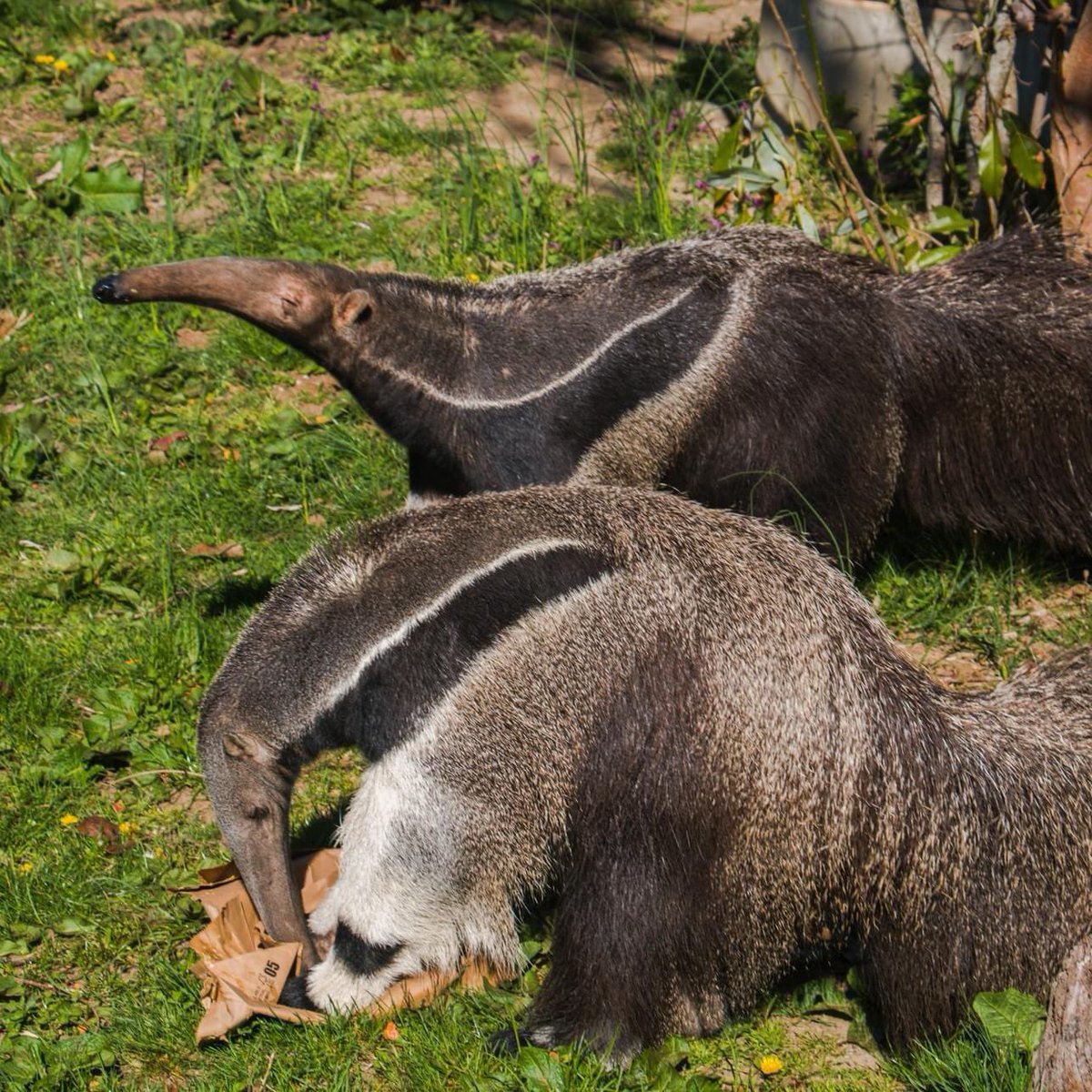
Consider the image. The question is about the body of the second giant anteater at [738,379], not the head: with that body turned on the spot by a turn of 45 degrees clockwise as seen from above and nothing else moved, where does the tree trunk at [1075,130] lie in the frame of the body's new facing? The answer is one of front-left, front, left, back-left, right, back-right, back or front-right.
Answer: right

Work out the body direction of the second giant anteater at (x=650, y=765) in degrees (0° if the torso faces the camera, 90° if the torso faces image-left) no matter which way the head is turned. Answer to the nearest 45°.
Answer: approximately 90°

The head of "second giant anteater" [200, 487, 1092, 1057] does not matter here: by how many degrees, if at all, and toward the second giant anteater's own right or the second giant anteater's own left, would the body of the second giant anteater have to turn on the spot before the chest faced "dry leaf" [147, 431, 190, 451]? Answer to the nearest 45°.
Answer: approximately 45° to the second giant anteater's own right

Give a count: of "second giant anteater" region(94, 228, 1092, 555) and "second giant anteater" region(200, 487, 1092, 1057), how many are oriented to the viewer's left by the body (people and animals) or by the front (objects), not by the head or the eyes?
2

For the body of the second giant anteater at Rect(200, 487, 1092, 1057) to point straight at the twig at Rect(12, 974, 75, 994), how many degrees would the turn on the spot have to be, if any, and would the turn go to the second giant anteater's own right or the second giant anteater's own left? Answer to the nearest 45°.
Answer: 0° — it already faces it

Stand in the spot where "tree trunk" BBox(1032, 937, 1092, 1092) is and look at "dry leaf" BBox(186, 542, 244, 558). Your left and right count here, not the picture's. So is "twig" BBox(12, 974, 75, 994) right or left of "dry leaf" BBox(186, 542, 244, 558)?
left

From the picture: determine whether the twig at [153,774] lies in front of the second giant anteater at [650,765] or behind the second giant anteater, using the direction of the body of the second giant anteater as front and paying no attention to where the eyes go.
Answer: in front

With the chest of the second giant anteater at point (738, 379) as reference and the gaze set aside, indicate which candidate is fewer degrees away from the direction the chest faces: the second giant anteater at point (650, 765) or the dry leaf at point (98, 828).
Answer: the dry leaf

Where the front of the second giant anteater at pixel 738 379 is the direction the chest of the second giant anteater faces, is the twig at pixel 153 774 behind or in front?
in front

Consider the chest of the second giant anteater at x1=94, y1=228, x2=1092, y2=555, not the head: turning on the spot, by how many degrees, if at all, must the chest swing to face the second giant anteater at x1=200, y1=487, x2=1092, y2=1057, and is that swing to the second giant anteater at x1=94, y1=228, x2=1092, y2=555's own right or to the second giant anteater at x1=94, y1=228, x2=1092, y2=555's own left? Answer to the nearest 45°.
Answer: approximately 90° to the second giant anteater at x1=94, y1=228, x2=1092, y2=555's own left

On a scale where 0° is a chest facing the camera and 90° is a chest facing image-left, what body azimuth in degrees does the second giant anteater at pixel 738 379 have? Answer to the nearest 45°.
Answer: approximately 90°

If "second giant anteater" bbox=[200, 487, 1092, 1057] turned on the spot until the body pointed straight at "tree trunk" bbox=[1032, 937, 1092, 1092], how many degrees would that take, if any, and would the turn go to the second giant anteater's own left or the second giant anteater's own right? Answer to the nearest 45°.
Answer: approximately 135° to the second giant anteater's own left
